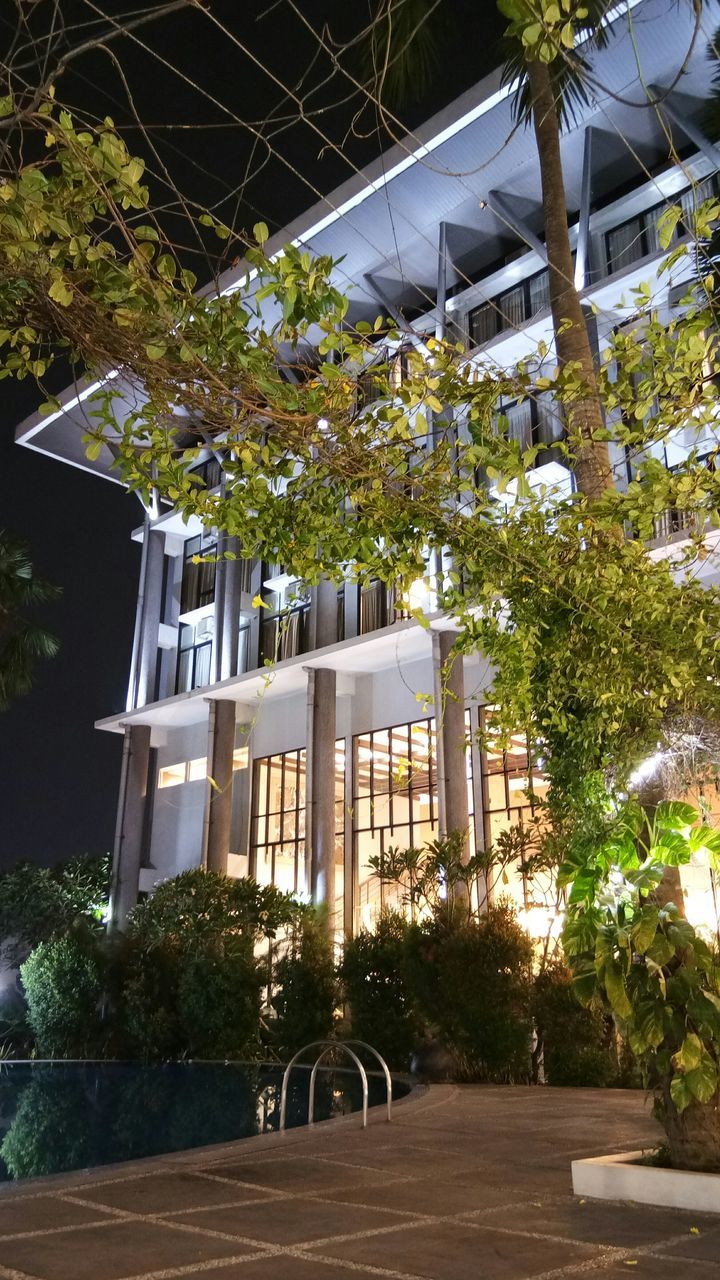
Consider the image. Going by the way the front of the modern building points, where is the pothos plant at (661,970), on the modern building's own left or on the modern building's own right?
on the modern building's own left

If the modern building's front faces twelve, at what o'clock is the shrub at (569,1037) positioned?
The shrub is roughly at 10 o'clock from the modern building.

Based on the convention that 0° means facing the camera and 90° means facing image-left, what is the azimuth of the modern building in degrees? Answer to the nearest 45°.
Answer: approximately 45°

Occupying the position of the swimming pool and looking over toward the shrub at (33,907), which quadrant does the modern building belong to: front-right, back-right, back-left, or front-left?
front-right

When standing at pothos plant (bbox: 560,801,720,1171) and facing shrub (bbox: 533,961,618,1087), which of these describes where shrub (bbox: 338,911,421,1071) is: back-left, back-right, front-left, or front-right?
front-left

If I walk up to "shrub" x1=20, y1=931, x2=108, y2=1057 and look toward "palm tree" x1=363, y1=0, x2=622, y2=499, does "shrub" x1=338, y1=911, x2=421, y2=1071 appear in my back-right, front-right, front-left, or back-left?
front-left
